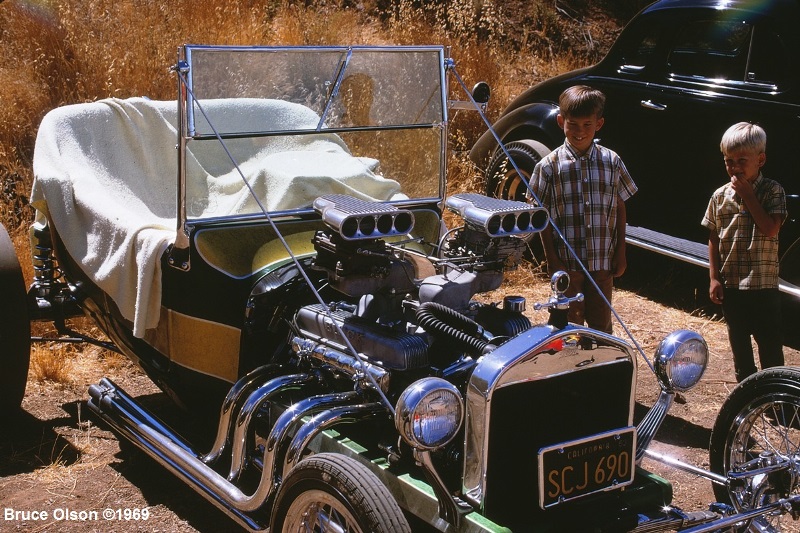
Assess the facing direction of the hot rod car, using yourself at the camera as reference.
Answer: facing the viewer and to the right of the viewer

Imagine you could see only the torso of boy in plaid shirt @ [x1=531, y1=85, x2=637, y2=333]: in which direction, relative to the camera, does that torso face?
toward the camera

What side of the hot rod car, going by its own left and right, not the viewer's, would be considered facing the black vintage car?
left

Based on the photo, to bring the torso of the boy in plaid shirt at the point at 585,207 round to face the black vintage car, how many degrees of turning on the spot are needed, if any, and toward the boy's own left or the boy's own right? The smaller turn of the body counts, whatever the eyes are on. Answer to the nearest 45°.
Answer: approximately 180°

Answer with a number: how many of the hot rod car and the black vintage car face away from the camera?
0
